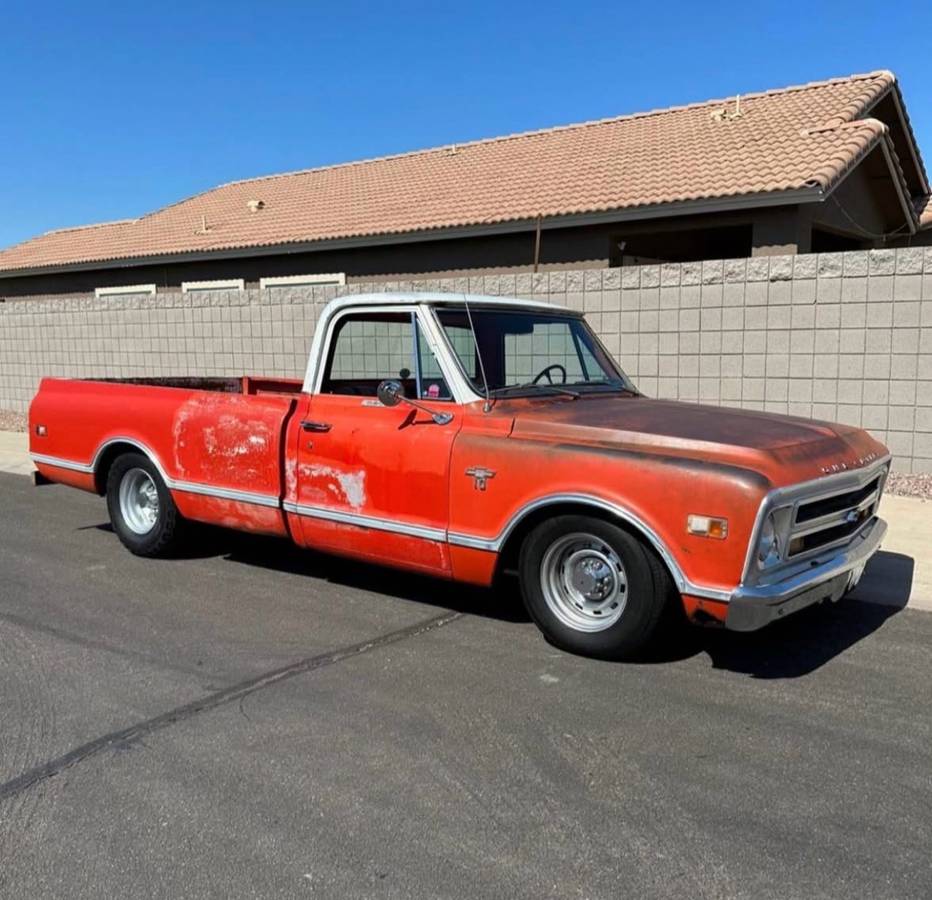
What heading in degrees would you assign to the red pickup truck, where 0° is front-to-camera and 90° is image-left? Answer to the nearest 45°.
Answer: approximately 315°

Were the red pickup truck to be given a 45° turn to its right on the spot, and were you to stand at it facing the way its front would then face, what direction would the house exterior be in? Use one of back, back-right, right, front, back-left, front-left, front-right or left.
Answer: back
